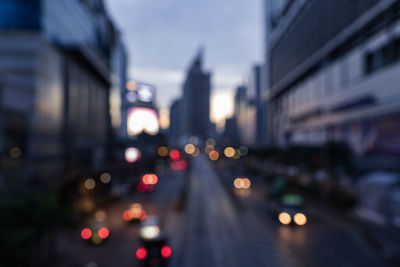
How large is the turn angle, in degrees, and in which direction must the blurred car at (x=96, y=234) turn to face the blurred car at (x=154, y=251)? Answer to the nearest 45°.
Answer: approximately 135° to its right

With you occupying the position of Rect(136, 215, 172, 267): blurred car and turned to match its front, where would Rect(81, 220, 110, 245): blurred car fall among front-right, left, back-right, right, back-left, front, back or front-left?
front-left

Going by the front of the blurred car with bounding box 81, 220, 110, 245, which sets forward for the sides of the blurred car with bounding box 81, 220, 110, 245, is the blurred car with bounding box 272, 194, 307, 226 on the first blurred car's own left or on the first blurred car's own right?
on the first blurred car's own right

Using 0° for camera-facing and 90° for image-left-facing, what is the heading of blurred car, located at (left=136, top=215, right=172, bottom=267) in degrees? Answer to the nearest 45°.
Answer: approximately 180°

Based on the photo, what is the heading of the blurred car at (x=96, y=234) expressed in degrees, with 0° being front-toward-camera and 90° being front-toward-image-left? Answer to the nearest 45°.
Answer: approximately 180°
